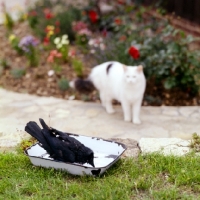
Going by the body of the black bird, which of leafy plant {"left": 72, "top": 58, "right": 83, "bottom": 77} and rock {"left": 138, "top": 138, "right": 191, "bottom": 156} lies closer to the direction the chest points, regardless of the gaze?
the rock

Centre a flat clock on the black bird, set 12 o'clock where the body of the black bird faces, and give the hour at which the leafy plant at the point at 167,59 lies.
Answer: The leafy plant is roughly at 10 o'clock from the black bird.

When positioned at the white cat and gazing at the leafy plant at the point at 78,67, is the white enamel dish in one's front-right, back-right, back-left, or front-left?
back-left

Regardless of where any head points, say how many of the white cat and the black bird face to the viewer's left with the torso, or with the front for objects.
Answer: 0

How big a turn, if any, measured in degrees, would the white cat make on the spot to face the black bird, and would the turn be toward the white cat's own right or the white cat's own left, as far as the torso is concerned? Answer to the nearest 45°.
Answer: approximately 45° to the white cat's own right

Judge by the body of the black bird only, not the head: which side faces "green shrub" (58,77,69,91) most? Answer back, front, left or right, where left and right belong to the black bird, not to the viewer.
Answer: left

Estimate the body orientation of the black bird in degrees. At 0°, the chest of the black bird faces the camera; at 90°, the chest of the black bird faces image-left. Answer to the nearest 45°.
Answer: approximately 270°

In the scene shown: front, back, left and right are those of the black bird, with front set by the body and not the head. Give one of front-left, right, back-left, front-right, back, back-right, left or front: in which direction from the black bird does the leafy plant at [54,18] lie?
left

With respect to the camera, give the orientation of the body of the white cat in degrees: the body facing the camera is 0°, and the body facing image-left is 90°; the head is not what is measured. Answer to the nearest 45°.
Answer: approximately 315°
